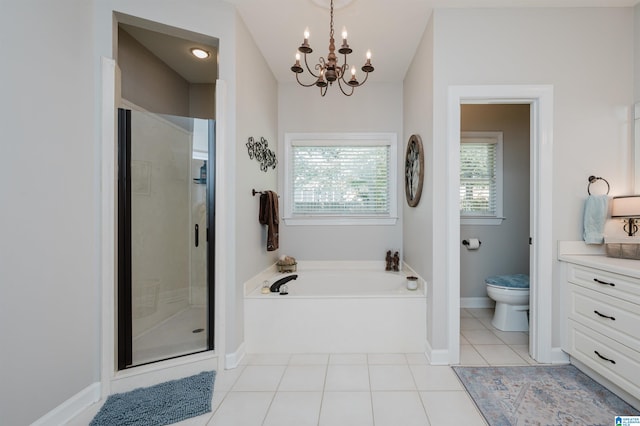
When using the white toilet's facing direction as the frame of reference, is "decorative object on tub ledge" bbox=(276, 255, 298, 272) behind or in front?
in front

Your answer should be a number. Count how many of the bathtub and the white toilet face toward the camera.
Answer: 1

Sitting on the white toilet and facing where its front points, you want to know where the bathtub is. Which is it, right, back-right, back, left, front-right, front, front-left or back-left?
front-left

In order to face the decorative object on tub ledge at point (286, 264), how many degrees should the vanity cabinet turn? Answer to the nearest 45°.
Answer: approximately 45° to its right

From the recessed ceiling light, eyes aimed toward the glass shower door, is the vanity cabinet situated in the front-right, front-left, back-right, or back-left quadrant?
front-left

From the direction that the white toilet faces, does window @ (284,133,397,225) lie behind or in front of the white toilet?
in front

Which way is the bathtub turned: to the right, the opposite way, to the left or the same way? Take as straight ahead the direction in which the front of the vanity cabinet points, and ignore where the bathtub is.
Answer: to the left

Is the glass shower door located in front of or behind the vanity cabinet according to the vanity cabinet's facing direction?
in front

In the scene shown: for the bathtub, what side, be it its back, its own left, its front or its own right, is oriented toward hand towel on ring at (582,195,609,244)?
left

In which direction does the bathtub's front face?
toward the camera

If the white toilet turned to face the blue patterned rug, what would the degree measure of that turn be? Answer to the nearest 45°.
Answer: approximately 90° to its left

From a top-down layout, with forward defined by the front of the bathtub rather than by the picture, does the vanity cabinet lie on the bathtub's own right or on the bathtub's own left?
on the bathtub's own left

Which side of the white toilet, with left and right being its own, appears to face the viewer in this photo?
left
